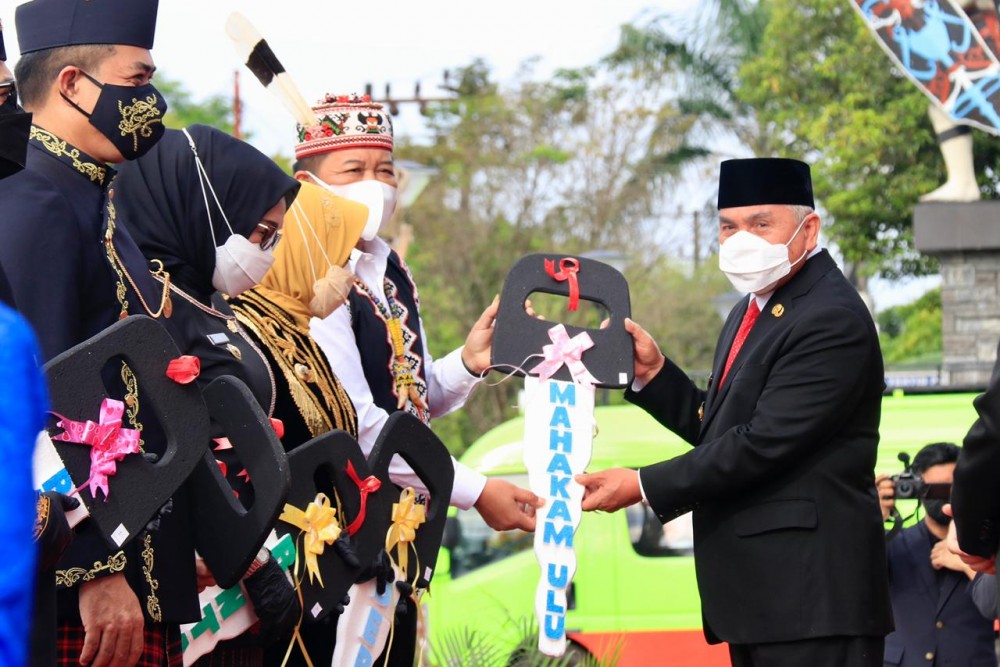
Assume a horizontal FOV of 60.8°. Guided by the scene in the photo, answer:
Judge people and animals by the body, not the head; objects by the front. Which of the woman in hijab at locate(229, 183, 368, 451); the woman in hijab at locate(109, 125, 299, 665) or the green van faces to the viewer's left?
the green van

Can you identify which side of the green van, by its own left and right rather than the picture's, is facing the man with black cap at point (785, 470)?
left

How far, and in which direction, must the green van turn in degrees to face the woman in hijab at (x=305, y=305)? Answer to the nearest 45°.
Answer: approximately 90° to its left

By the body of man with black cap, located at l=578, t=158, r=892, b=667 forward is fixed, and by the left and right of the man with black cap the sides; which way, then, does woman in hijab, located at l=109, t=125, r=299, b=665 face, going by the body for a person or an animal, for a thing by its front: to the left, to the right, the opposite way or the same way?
the opposite way

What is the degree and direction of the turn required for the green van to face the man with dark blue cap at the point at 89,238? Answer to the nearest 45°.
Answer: approximately 90° to its left

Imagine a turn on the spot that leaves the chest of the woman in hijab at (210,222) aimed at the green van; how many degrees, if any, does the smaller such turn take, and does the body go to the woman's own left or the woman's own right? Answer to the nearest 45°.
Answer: approximately 45° to the woman's own left

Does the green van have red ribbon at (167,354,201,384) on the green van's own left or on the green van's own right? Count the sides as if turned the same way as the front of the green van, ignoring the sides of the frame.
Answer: on the green van's own left

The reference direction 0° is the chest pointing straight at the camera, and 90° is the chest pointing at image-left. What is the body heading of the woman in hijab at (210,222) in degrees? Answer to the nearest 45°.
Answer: approximately 270°

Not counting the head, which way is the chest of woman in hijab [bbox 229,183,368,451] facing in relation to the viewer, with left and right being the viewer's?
facing to the right of the viewer
